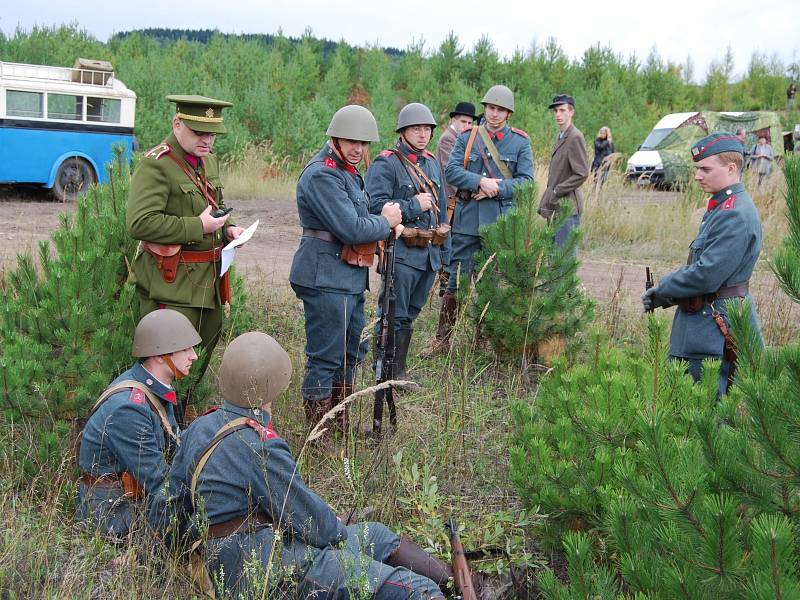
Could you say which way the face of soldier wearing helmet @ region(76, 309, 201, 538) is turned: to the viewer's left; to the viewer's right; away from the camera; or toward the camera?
to the viewer's right

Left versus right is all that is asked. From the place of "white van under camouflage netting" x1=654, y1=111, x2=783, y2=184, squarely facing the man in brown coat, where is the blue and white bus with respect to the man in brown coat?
right

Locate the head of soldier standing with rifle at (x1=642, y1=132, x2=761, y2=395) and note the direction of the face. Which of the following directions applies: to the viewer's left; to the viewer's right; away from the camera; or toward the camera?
to the viewer's left

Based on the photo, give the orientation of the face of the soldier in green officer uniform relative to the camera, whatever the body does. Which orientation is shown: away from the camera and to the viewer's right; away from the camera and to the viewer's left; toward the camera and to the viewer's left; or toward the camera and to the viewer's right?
toward the camera and to the viewer's right

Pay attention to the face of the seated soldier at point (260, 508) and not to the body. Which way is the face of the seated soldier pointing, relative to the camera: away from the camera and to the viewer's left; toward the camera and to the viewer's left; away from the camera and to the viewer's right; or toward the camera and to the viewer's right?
away from the camera and to the viewer's right

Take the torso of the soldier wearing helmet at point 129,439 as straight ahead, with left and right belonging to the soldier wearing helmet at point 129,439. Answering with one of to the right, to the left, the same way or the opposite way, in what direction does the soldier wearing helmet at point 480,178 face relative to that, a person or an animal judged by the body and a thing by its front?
to the right

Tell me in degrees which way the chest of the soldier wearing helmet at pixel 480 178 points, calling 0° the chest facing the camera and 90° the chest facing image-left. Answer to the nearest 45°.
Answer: approximately 0°

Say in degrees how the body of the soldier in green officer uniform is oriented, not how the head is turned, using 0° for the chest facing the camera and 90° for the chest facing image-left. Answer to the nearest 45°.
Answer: approximately 315°

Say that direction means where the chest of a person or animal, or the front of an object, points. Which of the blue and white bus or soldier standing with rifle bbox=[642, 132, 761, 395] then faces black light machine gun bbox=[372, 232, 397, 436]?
the soldier standing with rifle
